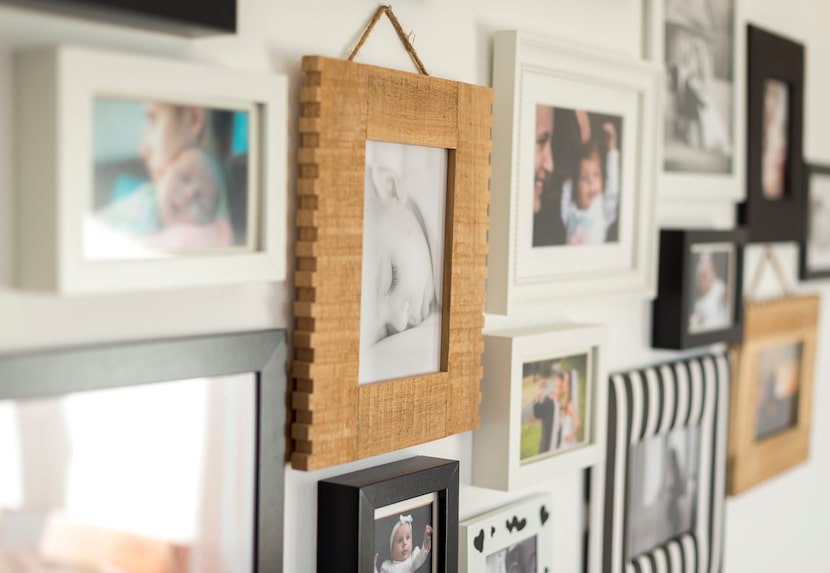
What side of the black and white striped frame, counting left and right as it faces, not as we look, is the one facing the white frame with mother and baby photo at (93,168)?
right

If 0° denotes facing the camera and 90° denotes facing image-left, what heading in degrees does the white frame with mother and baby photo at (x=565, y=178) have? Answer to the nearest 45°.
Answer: approximately 315°

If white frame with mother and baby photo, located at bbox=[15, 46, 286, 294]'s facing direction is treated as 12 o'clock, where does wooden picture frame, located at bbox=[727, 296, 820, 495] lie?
The wooden picture frame is roughly at 9 o'clock from the white frame with mother and baby photo.

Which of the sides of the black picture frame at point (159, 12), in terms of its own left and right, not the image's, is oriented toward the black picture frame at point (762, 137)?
left

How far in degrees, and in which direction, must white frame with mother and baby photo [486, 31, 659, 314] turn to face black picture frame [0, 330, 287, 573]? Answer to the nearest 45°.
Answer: approximately 90° to its right

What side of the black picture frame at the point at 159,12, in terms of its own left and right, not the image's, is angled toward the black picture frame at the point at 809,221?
left

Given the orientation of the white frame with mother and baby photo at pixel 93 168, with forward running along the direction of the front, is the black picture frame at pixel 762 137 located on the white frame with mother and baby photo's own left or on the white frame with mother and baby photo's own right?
on the white frame with mother and baby photo's own left

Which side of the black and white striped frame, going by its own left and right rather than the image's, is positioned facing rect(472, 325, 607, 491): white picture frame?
right
